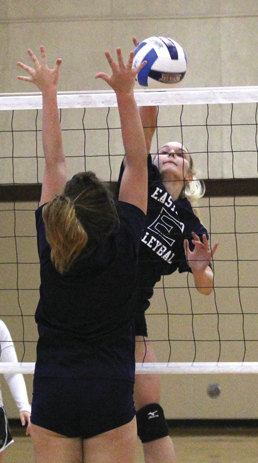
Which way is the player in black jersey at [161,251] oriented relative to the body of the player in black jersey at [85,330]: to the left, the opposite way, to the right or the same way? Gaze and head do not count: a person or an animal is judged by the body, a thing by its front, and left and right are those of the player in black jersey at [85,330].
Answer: the opposite way

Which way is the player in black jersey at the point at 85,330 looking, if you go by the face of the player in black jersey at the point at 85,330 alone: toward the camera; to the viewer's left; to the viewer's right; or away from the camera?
away from the camera

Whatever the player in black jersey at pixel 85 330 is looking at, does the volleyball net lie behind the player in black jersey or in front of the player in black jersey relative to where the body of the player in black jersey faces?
in front

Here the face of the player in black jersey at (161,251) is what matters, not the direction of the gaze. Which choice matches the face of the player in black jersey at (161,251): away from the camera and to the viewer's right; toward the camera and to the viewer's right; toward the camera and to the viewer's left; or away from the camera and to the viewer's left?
toward the camera and to the viewer's left

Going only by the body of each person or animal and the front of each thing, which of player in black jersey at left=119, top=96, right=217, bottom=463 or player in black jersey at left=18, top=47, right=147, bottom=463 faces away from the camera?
player in black jersey at left=18, top=47, right=147, bottom=463

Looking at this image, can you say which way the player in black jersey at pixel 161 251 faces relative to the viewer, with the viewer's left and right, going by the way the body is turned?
facing the viewer

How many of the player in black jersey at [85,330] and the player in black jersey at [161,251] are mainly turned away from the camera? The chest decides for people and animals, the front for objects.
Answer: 1

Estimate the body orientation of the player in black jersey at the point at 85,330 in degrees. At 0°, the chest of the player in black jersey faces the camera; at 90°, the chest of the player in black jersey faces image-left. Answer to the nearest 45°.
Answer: approximately 180°

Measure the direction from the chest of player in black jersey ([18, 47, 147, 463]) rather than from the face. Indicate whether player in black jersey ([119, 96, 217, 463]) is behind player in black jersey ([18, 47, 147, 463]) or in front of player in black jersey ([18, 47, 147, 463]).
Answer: in front
